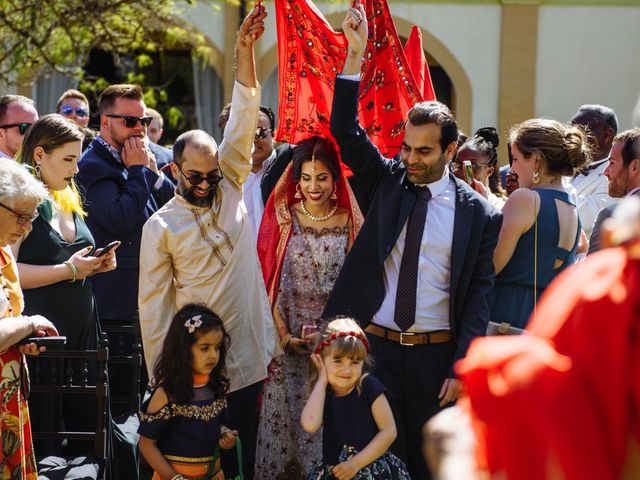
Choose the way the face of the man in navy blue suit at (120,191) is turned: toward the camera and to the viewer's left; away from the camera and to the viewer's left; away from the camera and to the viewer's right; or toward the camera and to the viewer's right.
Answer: toward the camera and to the viewer's right

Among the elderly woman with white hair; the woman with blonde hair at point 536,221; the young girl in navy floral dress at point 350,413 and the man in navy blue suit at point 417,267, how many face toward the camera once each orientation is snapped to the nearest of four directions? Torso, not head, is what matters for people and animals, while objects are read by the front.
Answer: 2

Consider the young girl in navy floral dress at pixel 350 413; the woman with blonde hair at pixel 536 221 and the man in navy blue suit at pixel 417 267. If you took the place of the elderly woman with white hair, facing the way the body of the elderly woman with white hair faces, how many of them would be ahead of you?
3

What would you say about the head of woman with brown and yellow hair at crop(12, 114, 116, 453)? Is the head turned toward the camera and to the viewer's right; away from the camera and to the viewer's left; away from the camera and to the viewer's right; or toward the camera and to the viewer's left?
toward the camera and to the viewer's right

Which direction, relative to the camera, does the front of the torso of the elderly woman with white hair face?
to the viewer's right

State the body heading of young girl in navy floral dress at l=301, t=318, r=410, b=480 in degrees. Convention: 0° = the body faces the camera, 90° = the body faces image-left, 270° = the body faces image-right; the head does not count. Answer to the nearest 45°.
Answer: approximately 0°

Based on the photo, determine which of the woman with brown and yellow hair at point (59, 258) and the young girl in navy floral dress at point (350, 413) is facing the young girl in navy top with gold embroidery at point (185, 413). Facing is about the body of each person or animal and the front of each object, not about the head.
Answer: the woman with brown and yellow hair

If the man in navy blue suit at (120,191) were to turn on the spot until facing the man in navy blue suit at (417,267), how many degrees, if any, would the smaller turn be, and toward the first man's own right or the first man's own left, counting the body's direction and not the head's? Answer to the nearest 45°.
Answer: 0° — they already face them

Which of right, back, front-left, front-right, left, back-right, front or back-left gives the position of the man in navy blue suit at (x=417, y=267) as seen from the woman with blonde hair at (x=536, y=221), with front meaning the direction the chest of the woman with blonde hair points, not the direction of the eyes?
left

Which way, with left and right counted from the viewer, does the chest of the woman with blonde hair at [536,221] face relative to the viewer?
facing away from the viewer and to the left of the viewer

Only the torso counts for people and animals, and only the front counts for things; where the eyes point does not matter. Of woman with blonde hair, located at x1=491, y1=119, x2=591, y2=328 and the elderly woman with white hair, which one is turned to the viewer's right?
the elderly woman with white hair

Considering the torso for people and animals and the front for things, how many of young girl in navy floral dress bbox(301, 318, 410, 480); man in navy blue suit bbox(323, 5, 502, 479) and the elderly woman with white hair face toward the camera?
2

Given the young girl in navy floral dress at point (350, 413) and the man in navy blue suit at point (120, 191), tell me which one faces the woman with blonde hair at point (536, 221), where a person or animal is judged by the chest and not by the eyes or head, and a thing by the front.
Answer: the man in navy blue suit

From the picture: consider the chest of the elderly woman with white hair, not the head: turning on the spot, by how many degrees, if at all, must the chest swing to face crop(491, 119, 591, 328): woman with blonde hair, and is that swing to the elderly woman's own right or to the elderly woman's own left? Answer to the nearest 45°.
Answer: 0° — they already face them

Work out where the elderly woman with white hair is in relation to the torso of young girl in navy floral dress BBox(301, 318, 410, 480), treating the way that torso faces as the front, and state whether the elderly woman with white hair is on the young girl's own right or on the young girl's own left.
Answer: on the young girl's own right
